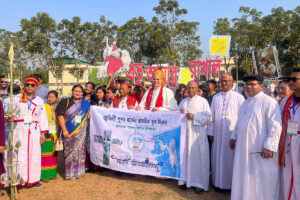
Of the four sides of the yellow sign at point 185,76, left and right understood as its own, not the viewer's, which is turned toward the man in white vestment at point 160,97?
front

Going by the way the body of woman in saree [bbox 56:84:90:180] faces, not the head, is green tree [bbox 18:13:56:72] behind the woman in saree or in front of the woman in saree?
behind

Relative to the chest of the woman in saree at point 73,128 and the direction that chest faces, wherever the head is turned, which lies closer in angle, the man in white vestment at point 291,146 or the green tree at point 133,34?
the man in white vestment

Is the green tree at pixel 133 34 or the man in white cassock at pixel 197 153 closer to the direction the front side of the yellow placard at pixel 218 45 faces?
the man in white cassock

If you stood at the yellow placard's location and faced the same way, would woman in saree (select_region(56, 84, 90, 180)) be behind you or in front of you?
in front

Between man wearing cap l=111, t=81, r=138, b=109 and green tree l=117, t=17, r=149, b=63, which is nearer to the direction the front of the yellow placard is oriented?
the man wearing cap

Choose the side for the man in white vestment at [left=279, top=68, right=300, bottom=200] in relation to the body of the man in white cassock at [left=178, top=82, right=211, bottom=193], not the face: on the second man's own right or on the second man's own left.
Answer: on the second man's own left

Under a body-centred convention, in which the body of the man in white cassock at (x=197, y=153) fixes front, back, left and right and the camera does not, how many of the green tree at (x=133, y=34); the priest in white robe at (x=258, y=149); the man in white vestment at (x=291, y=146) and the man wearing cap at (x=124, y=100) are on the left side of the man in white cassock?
2

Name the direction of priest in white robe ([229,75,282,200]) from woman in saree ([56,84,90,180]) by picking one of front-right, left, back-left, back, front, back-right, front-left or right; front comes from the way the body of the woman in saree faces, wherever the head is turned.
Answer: front-left

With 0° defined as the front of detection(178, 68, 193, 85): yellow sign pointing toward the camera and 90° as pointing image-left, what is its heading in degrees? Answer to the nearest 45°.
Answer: approximately 0°

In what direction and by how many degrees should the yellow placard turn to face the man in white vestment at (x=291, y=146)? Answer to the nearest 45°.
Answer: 0° — it already faces them

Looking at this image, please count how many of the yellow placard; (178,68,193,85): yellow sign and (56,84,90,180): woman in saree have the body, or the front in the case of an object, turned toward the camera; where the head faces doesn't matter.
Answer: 3

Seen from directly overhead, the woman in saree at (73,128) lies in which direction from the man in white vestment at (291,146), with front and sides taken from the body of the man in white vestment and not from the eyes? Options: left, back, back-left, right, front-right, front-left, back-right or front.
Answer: front-right
